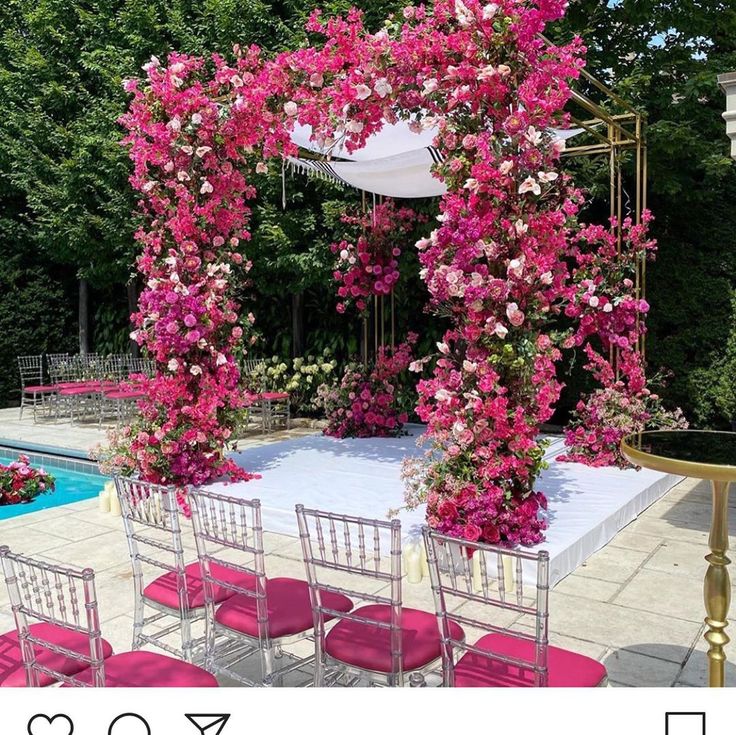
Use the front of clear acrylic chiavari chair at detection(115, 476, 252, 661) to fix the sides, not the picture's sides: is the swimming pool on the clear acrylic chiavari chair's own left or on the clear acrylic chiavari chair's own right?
on the clear acrylic chiavari chair's own left

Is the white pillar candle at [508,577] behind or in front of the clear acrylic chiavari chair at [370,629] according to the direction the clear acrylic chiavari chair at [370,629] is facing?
in front

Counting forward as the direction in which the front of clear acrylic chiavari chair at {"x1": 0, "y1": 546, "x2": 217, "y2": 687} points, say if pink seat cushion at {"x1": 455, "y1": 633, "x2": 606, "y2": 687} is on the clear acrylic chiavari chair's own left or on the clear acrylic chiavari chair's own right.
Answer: on the clear acrylic chiavari chair's own right

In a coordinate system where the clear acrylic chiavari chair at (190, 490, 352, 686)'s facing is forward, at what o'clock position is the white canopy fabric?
The white canopy fabric is roughly at 11 o'clock from the clear acrylic chiavari chair.

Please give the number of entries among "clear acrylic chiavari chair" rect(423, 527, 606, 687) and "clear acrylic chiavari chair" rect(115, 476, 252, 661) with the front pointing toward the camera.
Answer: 0

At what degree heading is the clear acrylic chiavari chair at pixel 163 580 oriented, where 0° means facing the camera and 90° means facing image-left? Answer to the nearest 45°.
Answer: approximately 225°

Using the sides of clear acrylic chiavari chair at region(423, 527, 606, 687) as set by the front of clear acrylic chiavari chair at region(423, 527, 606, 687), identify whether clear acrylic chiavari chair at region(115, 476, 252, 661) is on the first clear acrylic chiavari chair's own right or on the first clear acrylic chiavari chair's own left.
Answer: on the first clear acrylic chiavari chair's own left

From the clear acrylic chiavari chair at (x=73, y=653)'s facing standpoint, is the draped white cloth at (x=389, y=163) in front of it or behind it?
in front

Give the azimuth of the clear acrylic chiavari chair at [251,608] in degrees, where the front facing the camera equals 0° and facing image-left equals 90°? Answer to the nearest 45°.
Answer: approximately 225°

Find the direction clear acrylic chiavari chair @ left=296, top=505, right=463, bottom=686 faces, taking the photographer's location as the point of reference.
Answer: facing away from the viewer and to the right of the viewer

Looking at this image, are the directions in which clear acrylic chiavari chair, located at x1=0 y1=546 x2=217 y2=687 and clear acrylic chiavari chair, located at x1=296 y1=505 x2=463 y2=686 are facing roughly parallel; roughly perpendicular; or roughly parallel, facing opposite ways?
roughly parallel

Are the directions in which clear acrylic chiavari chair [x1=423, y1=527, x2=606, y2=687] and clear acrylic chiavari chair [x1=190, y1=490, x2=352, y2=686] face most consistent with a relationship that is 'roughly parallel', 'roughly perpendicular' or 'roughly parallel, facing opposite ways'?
roughly parallel

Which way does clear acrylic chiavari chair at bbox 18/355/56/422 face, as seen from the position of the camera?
facing the viewer and to the right of the viewer

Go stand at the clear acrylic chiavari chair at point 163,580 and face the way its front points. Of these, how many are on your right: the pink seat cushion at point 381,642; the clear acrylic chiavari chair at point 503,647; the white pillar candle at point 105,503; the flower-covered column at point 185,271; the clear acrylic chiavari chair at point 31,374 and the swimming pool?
2

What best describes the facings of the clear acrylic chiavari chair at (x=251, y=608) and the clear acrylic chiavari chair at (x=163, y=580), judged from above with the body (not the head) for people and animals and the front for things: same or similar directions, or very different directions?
same or similar directions
